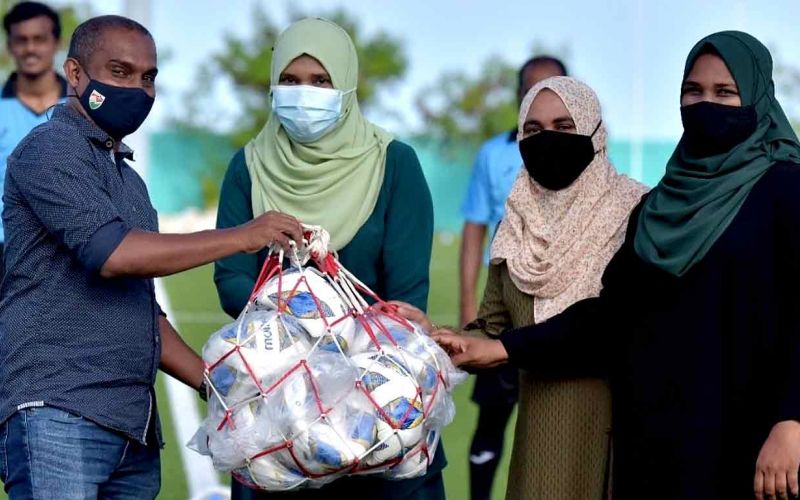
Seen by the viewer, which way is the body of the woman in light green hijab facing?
toward the camera

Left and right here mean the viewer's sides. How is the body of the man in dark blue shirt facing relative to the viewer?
facing the viewer and to the right of the viewer

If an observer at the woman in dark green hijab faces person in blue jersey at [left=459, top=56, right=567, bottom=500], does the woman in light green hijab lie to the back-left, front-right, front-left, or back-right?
front-left

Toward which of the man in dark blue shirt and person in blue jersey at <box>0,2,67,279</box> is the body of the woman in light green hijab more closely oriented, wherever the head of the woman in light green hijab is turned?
the man in dark blue shirt

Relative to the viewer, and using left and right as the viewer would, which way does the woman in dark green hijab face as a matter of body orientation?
facing the viewer and to the left of the viewer

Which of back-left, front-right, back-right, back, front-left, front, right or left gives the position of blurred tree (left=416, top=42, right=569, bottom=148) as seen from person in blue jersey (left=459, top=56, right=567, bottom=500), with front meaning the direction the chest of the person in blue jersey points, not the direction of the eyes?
back

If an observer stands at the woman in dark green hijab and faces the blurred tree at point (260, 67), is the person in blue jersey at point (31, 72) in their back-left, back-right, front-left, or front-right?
front-left

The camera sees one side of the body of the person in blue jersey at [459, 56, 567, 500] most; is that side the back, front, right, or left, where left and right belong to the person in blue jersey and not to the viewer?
front

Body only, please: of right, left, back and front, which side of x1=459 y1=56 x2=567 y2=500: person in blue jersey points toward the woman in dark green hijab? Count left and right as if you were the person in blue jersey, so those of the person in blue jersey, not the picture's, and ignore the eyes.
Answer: front

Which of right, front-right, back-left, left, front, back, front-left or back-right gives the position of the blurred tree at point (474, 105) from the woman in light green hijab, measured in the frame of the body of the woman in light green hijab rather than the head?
back

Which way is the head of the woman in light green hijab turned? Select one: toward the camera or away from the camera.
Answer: toward the camera

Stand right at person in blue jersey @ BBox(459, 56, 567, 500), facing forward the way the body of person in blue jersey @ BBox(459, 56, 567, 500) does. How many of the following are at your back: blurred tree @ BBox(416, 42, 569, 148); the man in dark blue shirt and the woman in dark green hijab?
1

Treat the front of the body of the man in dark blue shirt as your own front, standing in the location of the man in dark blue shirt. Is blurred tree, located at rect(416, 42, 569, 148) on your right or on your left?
on your left

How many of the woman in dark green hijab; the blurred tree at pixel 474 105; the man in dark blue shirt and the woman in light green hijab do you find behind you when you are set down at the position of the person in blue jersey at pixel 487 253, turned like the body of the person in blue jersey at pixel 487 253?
1
